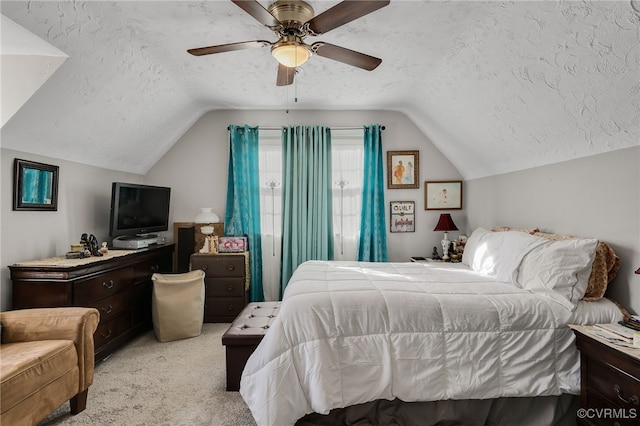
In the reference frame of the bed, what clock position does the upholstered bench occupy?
The upholstered bench is roughly at 12 o'clock from the bed.

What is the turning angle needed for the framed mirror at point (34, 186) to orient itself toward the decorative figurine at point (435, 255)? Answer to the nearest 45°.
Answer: approximately 45° to its left

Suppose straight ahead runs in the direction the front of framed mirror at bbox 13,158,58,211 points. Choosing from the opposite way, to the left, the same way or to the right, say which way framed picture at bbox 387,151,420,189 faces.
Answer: to the right

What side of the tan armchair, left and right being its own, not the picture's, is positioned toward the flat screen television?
left

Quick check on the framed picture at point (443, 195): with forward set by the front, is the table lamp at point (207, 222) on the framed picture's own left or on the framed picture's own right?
on the framed picture's own right

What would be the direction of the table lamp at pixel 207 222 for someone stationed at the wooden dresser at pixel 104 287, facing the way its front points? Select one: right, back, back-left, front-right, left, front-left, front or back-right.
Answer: left

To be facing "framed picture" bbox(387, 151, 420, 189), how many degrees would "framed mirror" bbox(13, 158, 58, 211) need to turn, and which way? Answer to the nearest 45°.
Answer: approximately 45° to its left

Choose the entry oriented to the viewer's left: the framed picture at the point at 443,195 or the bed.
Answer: the bed

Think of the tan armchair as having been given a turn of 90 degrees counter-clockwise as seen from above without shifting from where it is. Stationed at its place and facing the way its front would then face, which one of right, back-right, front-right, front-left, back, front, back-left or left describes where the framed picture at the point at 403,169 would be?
front-right

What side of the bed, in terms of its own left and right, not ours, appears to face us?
left

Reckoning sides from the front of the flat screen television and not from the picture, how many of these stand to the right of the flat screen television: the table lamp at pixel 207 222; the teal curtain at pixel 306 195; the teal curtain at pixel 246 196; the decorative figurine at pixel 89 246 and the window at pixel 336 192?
1

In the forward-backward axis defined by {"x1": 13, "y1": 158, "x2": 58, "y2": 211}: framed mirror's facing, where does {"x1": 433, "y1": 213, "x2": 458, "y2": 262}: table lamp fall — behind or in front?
in front

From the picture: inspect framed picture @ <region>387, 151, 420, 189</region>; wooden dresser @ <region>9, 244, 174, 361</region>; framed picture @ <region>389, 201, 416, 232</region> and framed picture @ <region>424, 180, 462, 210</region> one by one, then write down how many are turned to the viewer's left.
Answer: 0

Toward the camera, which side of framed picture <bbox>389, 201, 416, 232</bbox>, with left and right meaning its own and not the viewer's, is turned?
front

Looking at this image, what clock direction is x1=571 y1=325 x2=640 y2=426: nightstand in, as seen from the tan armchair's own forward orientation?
The nightstand is roughly at 12 o'clock from the tan armchair.

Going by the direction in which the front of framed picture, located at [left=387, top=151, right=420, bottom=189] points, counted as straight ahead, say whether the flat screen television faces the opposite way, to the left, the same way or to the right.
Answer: to the left

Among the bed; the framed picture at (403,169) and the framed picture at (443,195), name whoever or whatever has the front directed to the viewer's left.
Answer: the bed
